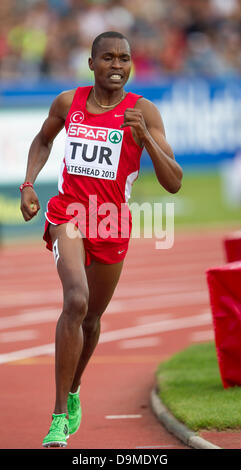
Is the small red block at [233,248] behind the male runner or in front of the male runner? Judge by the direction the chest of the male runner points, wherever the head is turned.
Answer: behind

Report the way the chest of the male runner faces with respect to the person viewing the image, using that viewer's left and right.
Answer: facing the viewer
